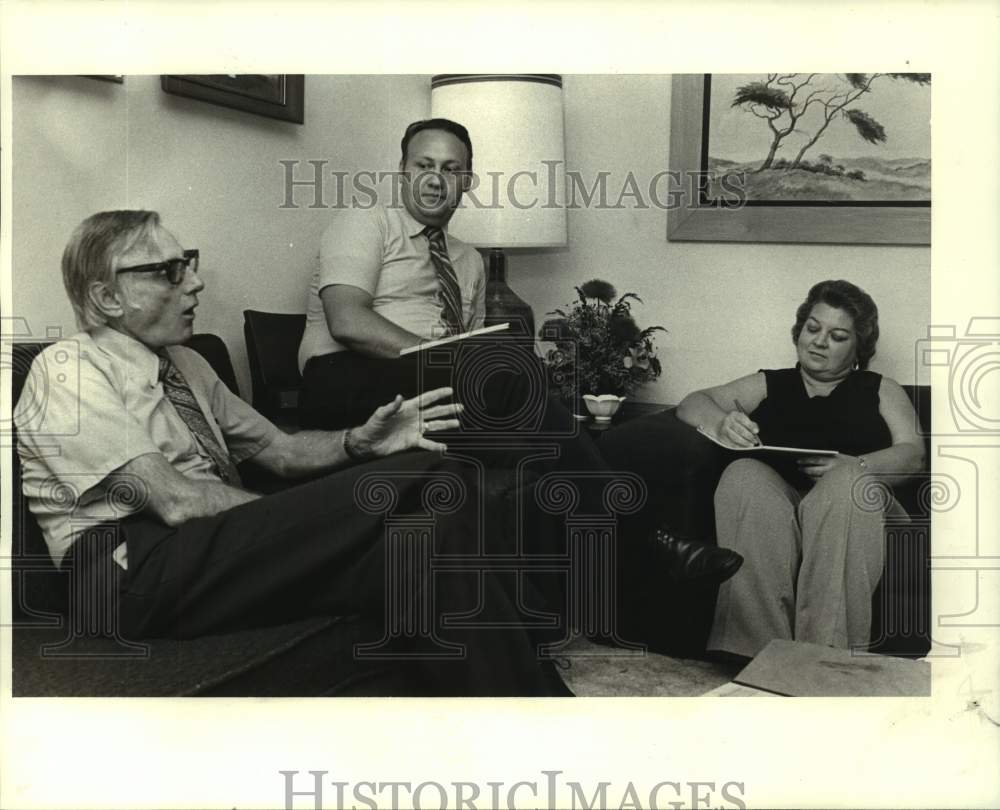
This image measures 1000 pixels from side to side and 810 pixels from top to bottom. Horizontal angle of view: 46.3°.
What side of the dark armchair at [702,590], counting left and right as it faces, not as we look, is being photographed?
front

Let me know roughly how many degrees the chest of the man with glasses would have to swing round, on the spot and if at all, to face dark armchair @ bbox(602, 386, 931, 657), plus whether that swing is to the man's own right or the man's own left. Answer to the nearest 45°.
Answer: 0° — they already face it

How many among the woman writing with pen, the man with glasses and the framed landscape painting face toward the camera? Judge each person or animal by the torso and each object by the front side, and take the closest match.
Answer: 2

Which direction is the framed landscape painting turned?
toward the camera

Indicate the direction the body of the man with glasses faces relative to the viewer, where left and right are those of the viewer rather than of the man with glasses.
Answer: facing to the right of the viewer

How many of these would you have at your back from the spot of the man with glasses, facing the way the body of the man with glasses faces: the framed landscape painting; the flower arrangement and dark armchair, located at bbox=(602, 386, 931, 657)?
0

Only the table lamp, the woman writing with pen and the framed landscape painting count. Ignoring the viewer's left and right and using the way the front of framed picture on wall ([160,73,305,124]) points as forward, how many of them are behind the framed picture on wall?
0

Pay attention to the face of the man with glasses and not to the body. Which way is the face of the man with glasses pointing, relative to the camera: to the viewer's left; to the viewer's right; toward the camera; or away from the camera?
to the viewer's right

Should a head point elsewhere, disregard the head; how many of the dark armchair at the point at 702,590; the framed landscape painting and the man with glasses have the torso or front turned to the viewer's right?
1

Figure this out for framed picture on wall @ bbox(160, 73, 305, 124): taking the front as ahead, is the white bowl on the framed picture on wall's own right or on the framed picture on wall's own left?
on the framed picture on wall's own left

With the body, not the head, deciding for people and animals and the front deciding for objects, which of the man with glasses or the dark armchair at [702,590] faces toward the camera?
the dark armchair

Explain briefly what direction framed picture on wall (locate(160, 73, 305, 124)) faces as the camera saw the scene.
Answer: facing the viewer and to the right of the viewer
